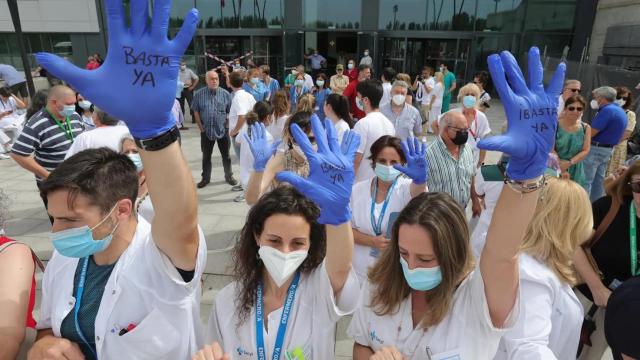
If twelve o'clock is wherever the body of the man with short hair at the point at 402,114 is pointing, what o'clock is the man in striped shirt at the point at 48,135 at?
The man in striped shirt is roughly at 2 o'clock from the man with short hair.

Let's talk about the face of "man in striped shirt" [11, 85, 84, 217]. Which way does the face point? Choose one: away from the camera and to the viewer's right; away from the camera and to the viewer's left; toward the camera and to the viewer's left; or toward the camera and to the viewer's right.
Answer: toward the camera and to the viewer's right

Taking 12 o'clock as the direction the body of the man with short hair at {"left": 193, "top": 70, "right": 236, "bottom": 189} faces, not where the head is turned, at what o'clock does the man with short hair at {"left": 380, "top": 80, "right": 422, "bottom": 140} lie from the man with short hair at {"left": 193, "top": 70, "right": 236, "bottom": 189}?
the man with short hair at {"left": 380, "top": 80, "right": 422, "bottom": 140} is roughly at 10 o'clock from the man with short hair at {"left": 193, "top": 70, "right": 236, "bottom": 189}.

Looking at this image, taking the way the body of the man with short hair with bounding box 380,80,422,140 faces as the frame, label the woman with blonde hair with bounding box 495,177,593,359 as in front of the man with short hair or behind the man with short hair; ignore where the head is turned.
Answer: in front

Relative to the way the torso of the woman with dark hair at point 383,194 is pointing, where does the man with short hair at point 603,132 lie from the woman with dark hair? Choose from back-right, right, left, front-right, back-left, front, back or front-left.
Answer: back-left

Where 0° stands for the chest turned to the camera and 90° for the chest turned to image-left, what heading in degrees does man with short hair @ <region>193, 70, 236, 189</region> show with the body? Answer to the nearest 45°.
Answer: approximately 0°

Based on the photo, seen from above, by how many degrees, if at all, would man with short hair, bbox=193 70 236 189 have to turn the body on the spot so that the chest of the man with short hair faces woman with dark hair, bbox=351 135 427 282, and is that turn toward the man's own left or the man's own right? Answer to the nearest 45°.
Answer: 0° — they already face them
